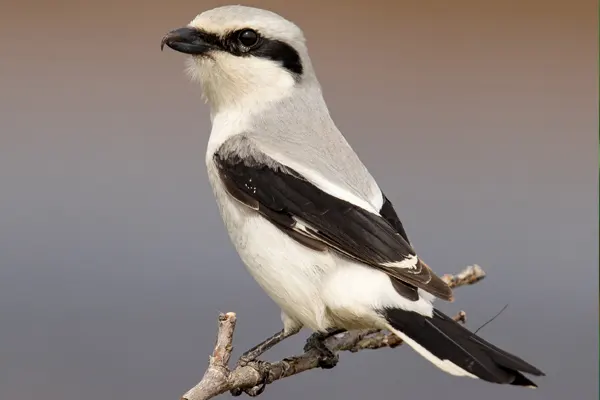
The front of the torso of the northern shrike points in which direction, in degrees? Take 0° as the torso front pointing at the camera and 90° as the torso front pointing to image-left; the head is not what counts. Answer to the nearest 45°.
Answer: approximately 90°
